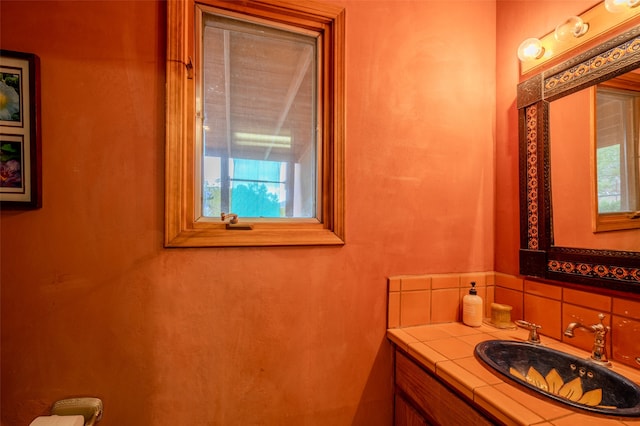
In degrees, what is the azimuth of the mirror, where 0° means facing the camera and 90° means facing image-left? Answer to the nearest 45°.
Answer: approximately 45°

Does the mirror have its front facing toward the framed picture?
yes

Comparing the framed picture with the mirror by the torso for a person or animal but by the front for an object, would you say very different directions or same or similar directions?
very different directions

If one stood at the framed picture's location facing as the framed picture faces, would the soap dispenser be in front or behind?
in front
